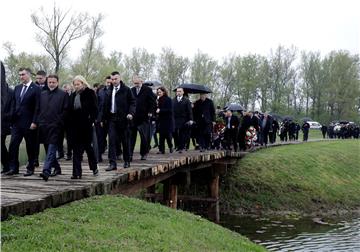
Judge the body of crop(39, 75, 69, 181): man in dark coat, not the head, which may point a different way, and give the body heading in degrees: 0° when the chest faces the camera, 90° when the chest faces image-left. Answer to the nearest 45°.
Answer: approximately 45°

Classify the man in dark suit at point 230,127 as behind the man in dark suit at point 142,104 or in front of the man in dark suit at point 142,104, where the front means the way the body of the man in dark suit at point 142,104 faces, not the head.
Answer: behind

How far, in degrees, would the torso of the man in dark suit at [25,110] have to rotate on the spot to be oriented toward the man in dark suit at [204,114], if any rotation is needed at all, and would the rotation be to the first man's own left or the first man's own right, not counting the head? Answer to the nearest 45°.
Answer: approximately 180°

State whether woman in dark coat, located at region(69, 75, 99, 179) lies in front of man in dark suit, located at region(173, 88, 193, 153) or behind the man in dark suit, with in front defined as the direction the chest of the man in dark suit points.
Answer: in front

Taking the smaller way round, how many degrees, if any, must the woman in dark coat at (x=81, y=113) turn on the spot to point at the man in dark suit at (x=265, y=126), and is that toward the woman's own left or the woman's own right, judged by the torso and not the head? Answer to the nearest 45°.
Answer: approximately 180°

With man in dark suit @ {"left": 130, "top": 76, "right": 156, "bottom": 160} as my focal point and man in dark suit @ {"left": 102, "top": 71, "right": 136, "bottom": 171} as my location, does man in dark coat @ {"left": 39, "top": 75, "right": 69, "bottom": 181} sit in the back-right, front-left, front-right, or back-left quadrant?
back-left

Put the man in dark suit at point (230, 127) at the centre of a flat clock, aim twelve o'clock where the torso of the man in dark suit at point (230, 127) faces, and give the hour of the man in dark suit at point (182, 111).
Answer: the man in dark suit at point (182, 111) is roughly at 11 o'clock from the man in dark suit at point (230, 127).

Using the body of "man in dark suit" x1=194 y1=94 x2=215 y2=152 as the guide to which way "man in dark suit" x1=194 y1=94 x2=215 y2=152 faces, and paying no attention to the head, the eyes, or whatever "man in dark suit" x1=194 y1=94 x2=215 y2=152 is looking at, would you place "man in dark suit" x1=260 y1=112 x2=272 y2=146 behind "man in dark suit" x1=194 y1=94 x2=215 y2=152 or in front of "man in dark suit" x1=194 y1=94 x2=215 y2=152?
behind

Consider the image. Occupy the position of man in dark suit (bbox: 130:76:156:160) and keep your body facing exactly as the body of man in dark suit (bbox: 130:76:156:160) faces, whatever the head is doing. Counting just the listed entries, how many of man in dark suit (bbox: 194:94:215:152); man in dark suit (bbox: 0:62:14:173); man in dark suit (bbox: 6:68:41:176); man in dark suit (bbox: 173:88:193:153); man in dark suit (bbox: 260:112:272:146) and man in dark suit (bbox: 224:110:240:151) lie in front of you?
2

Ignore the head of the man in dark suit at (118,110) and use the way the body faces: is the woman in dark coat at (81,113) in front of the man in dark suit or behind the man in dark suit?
in front

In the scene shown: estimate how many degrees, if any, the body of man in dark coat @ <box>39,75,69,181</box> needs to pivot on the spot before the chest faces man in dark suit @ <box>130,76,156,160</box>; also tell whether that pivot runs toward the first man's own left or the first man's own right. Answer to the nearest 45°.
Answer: approximately 180°

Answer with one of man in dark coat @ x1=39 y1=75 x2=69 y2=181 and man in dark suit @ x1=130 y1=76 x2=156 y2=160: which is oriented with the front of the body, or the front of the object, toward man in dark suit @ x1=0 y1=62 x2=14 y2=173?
man in dark suit @ x1=130 y1=76 x2=156 y2=160
